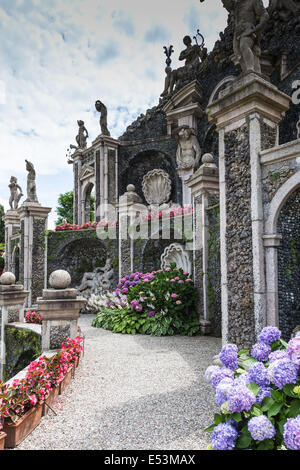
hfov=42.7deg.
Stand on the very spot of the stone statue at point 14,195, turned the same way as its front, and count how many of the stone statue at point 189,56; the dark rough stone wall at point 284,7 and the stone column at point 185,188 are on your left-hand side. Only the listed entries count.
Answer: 3

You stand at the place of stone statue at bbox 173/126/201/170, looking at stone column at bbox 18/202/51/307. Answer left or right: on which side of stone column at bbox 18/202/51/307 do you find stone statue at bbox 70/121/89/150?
right

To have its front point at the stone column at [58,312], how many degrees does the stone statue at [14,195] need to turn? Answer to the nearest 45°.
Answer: approximately 45° to its left
